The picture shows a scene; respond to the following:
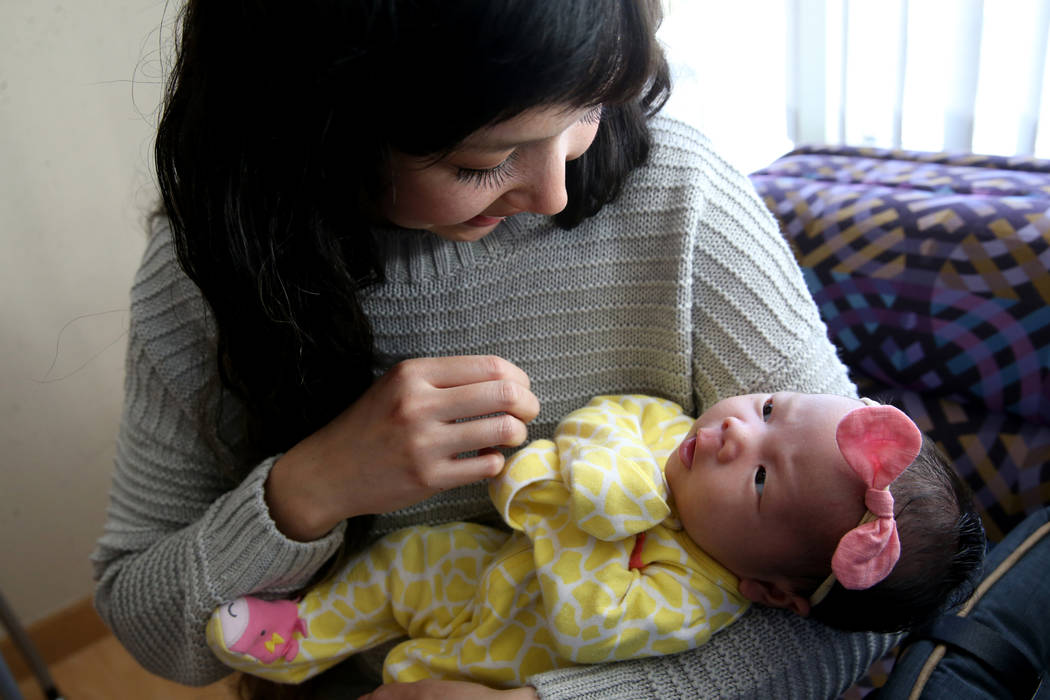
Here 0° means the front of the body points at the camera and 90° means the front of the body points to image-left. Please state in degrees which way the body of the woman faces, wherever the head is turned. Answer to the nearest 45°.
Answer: approximately 0°

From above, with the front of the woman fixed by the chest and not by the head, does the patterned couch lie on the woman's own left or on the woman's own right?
on the woman's own left

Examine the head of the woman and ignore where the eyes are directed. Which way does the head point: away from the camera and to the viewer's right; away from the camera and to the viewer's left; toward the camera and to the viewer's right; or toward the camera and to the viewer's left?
toward the camera and to the viewer's right
